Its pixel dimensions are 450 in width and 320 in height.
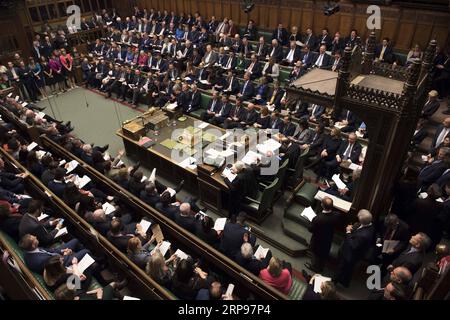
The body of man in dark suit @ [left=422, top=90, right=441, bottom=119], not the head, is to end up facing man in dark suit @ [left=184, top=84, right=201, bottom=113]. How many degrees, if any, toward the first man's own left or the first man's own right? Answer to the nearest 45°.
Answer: approximately 45° to the first man's own right

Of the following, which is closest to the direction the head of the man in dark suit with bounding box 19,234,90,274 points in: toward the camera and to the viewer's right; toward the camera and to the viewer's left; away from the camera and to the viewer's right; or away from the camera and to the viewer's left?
away from the camera and to the viewer's right

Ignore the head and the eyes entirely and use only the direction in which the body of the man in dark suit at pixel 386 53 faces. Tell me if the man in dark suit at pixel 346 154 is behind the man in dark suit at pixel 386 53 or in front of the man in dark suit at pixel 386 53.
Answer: in front

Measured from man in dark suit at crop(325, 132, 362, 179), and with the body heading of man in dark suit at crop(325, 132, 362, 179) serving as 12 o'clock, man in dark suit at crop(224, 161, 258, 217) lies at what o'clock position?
man in dark suit at crop(224, 161, 258, 217) is roughly at 12 o'clock from man in dark suit at crop(325, 132, 362, 179).

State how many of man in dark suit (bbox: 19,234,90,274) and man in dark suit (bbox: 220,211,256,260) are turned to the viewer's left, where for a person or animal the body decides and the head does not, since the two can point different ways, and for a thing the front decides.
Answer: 0

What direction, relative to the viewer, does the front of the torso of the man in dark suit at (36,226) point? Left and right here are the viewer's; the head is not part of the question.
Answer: facing away from the viewer and to the right of the viewer

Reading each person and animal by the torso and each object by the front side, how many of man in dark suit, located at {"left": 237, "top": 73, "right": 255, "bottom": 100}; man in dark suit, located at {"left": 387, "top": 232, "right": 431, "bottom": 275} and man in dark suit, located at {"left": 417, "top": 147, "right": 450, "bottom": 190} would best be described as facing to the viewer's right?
0

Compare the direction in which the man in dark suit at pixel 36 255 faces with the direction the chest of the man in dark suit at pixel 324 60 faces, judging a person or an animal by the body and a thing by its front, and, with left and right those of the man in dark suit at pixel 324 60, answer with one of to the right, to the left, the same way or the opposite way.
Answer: the opposite way

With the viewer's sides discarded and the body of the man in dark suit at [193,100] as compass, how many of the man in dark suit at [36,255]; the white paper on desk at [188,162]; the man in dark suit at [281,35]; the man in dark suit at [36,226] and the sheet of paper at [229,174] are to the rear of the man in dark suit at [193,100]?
1

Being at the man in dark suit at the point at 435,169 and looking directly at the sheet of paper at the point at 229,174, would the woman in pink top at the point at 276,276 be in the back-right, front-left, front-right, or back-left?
front-left

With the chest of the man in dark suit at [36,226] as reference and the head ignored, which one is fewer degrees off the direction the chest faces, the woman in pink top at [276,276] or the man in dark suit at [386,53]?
the man in dark suit

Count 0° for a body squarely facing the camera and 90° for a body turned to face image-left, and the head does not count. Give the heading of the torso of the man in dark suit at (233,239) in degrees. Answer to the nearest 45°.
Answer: approximately 225°

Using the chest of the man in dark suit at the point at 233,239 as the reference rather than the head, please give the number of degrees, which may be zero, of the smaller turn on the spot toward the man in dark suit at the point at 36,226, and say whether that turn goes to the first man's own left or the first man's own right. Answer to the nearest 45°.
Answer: approximately 135° to the first man's own left

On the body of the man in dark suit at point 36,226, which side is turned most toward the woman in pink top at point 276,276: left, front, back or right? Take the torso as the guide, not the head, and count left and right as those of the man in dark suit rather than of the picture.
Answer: right

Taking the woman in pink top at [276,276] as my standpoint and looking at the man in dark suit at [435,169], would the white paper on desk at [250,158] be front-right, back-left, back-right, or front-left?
front-left
